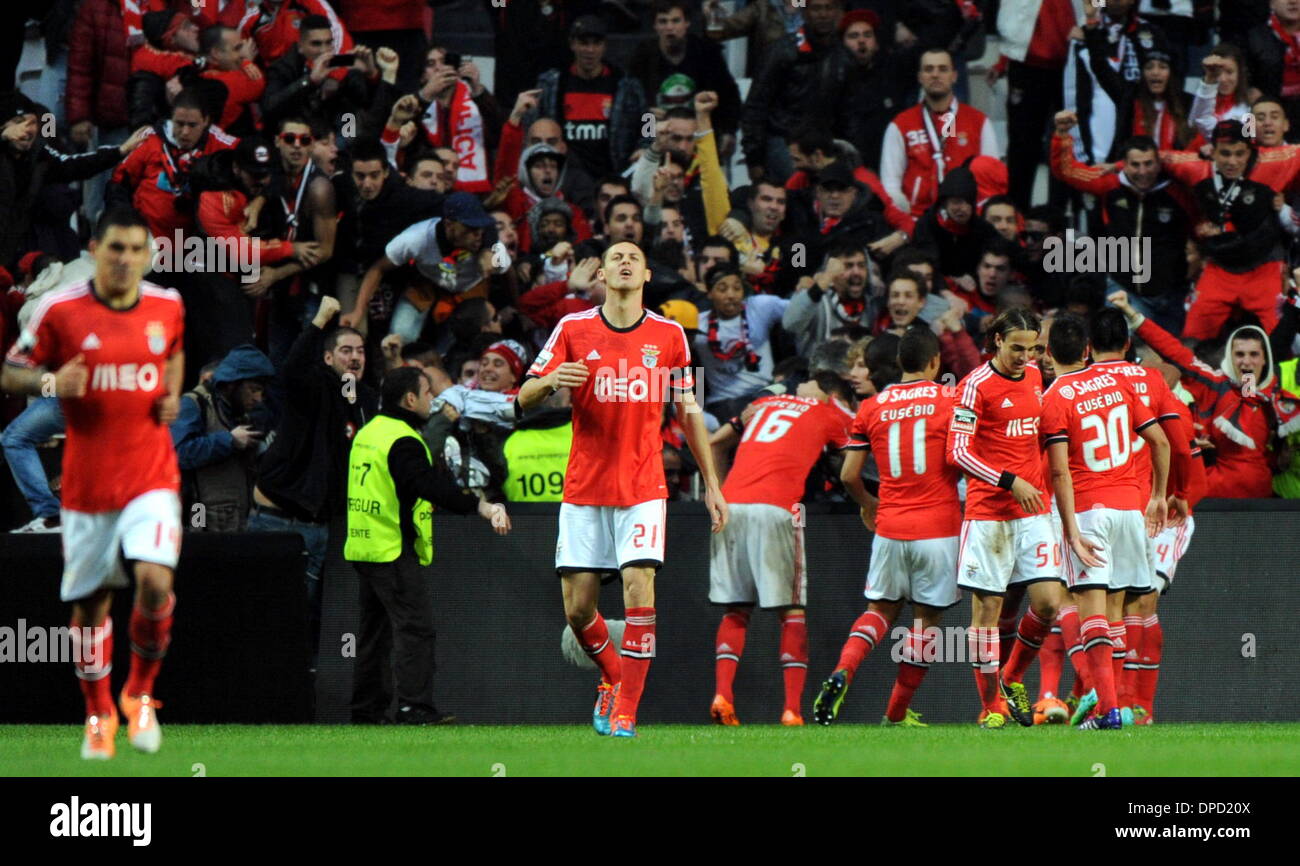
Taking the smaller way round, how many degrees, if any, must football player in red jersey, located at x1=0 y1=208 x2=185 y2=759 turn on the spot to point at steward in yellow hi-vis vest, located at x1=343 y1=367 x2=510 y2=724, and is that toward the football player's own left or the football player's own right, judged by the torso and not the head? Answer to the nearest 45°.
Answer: approximately 135° to the football player's own left

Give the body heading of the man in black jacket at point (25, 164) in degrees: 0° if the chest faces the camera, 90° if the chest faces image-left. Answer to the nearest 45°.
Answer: approximately 315°

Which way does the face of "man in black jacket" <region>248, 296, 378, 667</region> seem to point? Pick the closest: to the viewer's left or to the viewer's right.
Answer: to the viewer's right

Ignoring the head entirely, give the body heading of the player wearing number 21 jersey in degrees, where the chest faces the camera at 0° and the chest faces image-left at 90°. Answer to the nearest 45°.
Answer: approximately 0°

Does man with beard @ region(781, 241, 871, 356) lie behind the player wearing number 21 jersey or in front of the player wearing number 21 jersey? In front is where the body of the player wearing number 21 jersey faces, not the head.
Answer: behind

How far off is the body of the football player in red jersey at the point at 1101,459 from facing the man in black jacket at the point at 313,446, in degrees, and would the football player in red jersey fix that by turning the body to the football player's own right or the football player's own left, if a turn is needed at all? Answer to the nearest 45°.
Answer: approximately 90° to the football player's own left

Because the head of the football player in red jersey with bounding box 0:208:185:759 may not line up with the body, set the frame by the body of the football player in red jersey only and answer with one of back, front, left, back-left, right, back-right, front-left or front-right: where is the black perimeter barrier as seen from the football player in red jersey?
back-left

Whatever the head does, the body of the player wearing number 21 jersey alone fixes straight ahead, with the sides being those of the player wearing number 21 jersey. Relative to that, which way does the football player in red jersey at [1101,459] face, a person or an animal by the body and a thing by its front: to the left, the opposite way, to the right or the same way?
the opposite way

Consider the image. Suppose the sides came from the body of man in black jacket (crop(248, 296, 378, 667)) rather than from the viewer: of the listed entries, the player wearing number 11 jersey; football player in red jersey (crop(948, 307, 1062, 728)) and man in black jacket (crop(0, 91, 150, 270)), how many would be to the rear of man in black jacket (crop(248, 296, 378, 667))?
1

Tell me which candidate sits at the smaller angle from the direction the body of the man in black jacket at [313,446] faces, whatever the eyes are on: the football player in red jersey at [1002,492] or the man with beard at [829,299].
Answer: the football player in red jersey
